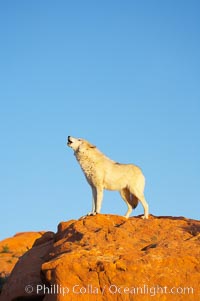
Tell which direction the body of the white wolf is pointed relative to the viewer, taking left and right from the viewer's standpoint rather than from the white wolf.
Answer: facing to the left of the viewer
